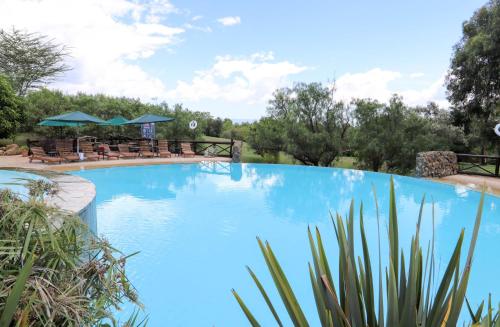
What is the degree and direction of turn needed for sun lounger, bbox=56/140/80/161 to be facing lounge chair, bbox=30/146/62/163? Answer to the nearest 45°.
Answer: approximately 90° to its right

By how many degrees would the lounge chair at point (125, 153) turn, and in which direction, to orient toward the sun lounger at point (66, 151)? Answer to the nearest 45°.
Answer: approximately 90° to its right

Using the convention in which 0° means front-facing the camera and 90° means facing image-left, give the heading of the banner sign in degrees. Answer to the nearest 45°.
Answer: approximately 0°

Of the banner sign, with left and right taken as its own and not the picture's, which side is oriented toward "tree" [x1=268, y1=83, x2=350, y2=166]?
left

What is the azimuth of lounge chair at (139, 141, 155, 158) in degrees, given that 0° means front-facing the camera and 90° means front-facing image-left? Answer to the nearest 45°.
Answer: approximately 315°

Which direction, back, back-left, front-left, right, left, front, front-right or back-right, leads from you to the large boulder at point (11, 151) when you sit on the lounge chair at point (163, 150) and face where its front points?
back-right
